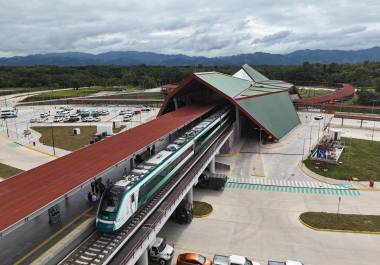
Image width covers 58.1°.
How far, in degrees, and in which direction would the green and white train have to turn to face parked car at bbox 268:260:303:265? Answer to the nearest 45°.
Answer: approximately 135° to its left

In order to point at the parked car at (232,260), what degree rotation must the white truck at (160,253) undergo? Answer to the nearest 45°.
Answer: approximately 45° to its left

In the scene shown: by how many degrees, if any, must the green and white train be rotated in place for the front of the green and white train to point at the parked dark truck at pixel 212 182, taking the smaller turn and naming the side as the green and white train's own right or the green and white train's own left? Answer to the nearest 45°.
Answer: approximately 180°

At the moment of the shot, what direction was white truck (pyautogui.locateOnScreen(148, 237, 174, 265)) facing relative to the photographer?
facing the viewer and to the right of the viewer

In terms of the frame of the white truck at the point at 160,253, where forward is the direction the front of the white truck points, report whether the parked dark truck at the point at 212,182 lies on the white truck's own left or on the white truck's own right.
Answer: on the white truck's own left

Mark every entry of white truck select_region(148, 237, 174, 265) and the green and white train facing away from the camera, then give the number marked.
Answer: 0

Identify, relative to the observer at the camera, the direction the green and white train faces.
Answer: facing the viewer and to the left of the viewer

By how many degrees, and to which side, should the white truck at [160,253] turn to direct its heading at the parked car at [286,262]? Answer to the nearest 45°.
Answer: approximately 45° to its left
